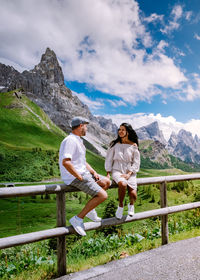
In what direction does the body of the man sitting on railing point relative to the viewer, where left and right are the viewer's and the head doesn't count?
facing to the right of the viewer

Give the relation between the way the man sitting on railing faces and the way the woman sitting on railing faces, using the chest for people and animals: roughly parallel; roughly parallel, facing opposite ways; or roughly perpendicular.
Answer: roughly perpendicular

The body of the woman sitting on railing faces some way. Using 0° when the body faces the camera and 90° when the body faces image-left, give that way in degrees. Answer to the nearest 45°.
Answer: approximately 0°

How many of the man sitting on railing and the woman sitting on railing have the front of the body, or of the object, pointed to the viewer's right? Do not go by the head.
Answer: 1

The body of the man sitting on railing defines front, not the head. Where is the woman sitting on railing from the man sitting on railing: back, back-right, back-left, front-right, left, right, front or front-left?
front-left

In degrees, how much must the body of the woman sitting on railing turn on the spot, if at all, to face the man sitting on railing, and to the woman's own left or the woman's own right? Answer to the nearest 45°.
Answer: approximately 45° to the woman's own right

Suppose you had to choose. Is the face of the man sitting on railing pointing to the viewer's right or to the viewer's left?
to the viewer's right
